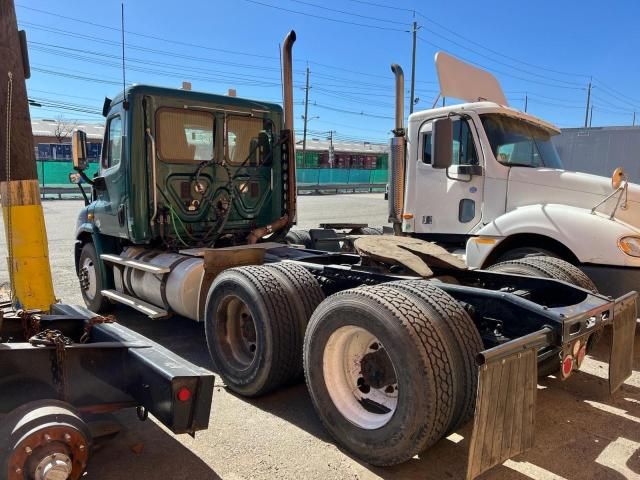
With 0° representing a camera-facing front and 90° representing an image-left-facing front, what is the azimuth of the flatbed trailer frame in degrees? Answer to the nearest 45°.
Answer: approximately 90°

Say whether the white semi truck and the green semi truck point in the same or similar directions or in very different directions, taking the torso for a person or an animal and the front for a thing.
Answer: very different directions

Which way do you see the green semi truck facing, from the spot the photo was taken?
facing away from the viewer and to the left of the viewer

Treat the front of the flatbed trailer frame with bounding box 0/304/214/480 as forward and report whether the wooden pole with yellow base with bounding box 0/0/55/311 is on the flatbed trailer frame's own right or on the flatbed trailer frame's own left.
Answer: on the flatbed trailer frame's own right

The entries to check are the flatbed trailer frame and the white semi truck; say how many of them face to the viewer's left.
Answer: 1

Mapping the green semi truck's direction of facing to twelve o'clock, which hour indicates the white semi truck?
The white semi truck is roughly at 3 o'clock from the green semi truck.

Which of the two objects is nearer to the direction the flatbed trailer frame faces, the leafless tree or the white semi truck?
the leafless tree

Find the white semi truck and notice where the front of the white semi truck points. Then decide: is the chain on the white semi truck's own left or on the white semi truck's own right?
on the white semi truck's own right

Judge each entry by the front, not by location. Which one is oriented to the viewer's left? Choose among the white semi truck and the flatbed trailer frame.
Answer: the flatbed trailer frame

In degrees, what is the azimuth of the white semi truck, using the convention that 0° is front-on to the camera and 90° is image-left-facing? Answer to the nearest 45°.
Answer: approximately 315°

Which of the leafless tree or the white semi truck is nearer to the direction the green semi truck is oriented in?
the leafless tree

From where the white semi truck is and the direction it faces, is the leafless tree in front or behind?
behind
